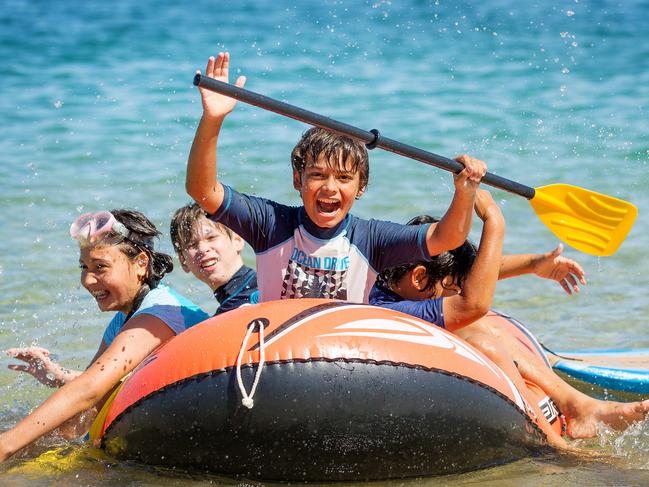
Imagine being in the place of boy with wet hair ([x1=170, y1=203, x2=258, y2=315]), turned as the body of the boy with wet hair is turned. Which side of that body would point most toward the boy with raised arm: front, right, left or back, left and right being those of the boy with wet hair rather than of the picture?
left

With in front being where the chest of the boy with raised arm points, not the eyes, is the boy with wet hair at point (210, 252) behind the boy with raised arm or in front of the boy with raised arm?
behind

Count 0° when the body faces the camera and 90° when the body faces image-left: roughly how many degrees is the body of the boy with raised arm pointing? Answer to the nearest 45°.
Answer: approximately 0°

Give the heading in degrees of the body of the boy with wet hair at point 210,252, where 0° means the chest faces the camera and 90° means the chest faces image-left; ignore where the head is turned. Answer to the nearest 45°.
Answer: approximately 45°

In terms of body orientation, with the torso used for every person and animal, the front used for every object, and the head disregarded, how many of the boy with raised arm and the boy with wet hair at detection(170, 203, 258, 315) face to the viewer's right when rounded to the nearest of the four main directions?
0

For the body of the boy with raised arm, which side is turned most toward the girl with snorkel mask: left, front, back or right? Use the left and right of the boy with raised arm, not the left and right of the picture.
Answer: right
